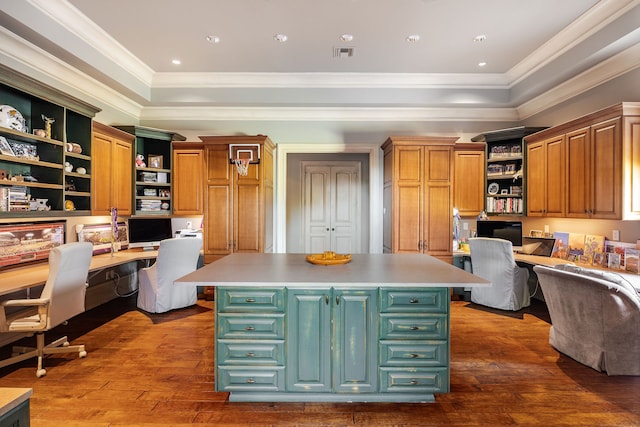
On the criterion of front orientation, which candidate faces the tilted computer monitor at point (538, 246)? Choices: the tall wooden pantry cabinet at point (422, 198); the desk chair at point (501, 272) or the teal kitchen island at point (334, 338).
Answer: the desk chair

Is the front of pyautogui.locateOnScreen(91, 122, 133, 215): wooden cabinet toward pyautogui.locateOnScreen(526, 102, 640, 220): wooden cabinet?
yes

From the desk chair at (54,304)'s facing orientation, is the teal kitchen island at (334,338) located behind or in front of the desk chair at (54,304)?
behind

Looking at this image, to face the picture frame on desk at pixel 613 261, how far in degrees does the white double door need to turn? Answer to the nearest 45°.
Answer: approximately 45° to its left

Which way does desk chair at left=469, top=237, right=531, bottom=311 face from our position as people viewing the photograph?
facing away from the viewer and to the right of the viewer

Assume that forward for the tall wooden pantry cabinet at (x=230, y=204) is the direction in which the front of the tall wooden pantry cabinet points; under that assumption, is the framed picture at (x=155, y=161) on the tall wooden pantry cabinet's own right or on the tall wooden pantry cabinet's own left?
on the tall wooden pantry cabinet's own right

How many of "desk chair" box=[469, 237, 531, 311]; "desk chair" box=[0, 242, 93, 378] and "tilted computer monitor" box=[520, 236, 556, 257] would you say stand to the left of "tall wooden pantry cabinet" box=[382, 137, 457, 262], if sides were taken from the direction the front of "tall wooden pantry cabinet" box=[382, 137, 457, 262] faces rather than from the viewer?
2
